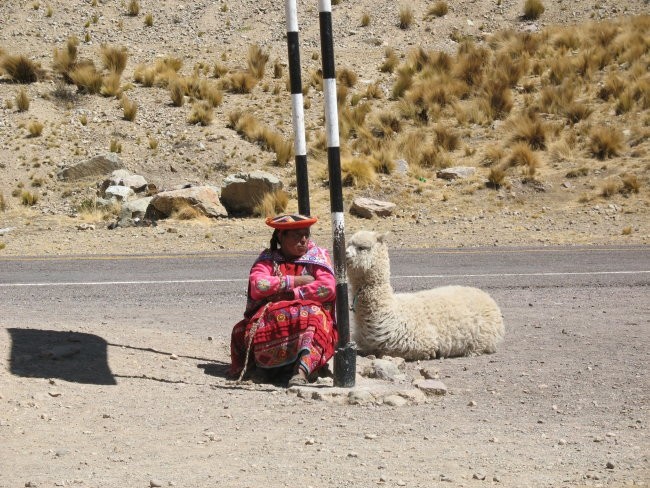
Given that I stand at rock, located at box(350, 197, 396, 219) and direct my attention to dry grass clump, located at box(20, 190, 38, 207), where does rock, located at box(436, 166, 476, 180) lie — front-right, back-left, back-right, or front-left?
back-right

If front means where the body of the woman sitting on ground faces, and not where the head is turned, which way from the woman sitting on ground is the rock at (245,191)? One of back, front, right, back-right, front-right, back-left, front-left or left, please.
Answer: back

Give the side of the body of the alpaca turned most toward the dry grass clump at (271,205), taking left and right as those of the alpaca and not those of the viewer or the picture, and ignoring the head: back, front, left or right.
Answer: right

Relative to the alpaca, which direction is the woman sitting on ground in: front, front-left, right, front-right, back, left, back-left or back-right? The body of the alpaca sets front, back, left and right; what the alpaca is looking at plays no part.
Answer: front-left

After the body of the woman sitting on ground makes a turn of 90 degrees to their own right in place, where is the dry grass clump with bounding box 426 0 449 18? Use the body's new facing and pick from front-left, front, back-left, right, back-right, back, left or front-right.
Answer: right

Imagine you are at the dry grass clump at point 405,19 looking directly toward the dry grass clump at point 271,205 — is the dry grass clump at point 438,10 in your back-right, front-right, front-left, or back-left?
back-left

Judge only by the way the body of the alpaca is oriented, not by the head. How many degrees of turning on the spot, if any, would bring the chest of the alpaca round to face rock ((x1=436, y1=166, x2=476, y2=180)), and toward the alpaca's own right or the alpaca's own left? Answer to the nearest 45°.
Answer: approximately 90° to the alpaca's own right

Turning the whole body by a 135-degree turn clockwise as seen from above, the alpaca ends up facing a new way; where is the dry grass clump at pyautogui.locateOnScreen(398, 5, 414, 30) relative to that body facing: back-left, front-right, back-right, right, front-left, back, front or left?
front-left

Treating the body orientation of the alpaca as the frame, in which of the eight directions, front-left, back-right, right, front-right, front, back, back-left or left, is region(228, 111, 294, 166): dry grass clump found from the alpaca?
right

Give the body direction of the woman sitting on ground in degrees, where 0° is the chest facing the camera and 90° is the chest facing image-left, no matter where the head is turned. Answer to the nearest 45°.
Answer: approximately 0°

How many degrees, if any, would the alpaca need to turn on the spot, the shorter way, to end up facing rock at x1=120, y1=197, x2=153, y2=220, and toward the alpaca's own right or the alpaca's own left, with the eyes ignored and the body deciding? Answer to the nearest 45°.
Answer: approximately 45° to the alpaca's own right

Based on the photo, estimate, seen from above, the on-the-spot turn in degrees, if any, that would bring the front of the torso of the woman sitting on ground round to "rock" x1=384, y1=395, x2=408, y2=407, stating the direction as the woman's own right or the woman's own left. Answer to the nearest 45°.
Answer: approximately 45° to the woman's own left

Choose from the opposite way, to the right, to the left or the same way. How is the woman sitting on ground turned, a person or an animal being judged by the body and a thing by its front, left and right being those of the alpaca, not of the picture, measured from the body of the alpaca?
to the left

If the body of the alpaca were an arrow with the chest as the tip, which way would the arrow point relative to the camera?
to the viewer's left
